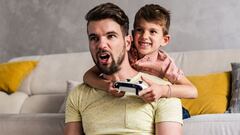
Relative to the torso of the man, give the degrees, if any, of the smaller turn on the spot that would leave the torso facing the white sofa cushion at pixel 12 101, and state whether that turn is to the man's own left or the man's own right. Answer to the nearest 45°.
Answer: approximately 135° to the man's own right

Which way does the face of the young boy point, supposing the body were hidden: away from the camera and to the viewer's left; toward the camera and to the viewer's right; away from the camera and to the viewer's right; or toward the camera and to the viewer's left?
toward the camera and to the viewer's left

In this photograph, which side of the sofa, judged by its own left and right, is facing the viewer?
front

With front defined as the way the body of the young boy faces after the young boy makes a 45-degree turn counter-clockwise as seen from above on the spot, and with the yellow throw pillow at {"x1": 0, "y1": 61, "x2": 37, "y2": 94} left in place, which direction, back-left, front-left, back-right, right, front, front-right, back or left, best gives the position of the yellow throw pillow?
back-right

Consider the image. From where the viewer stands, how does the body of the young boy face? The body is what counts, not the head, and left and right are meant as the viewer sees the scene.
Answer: facing the viewer and to the left of the viewer

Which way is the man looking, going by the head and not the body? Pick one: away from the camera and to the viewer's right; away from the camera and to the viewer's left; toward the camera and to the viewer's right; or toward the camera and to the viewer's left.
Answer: toward the camera and to the viewer's left
